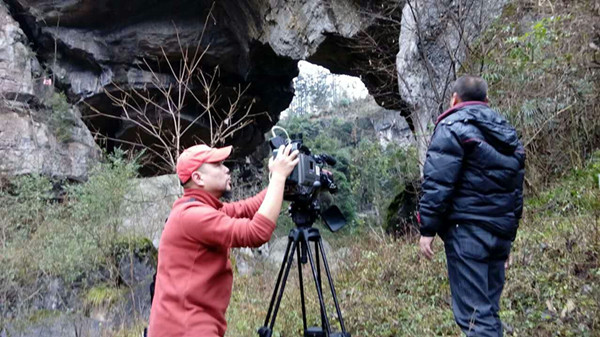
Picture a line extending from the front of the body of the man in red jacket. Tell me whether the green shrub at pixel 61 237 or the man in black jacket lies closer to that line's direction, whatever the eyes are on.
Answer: the man in black jacket

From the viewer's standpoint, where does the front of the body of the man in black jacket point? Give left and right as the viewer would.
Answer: facing away from the viewer and to the left of the viewer

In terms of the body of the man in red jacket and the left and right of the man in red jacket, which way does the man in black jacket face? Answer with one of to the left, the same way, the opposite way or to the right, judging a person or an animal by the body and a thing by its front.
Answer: to the left

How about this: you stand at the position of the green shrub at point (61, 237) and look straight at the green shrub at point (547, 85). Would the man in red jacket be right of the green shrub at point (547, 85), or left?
right

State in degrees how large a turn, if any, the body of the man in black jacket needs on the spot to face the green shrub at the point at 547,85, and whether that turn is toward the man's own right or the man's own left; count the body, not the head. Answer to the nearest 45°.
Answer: approximately 45° to the man's own right

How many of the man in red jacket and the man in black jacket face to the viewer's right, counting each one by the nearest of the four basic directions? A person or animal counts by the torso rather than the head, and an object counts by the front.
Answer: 1

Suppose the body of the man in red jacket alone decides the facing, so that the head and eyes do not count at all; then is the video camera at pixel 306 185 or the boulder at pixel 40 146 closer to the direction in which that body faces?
the video camera

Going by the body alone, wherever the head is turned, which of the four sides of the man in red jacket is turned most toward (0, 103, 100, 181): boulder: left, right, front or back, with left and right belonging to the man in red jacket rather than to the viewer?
left

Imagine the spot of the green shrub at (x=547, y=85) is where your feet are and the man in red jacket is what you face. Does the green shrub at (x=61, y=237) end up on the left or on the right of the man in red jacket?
right

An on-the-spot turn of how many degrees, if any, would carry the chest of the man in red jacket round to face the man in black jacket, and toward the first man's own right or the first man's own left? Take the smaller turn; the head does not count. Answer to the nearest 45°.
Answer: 0° — they already face them

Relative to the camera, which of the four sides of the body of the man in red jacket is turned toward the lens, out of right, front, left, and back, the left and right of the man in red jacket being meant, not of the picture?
right

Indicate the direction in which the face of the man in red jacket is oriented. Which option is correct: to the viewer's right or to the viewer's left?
to the viewer's right
